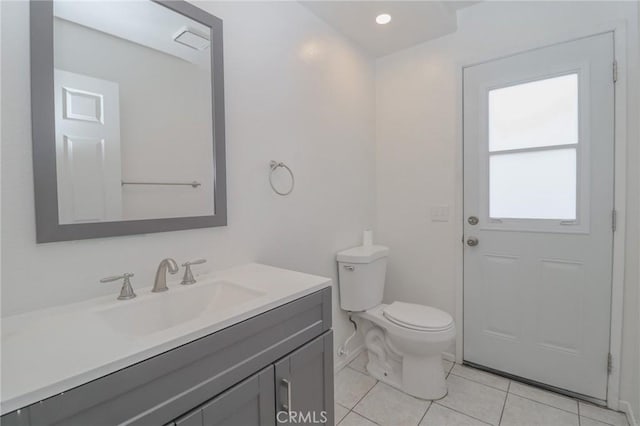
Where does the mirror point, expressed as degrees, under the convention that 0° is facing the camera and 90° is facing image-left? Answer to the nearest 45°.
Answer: approximately 315°

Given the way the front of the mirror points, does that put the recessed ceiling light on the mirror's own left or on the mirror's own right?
on the mirror's own left

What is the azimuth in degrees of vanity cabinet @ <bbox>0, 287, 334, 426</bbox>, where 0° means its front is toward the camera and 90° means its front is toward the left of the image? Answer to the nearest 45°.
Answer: approximately 315°

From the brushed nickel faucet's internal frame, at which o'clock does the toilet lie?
The toilet is roughly at 10 o'clock from the brushed nickel faucet.

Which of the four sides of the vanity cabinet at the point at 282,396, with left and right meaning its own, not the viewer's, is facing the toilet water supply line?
left

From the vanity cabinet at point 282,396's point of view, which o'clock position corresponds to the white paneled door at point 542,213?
The white paneled door is roughly at 10 o'clock from the vanity cabinet.
